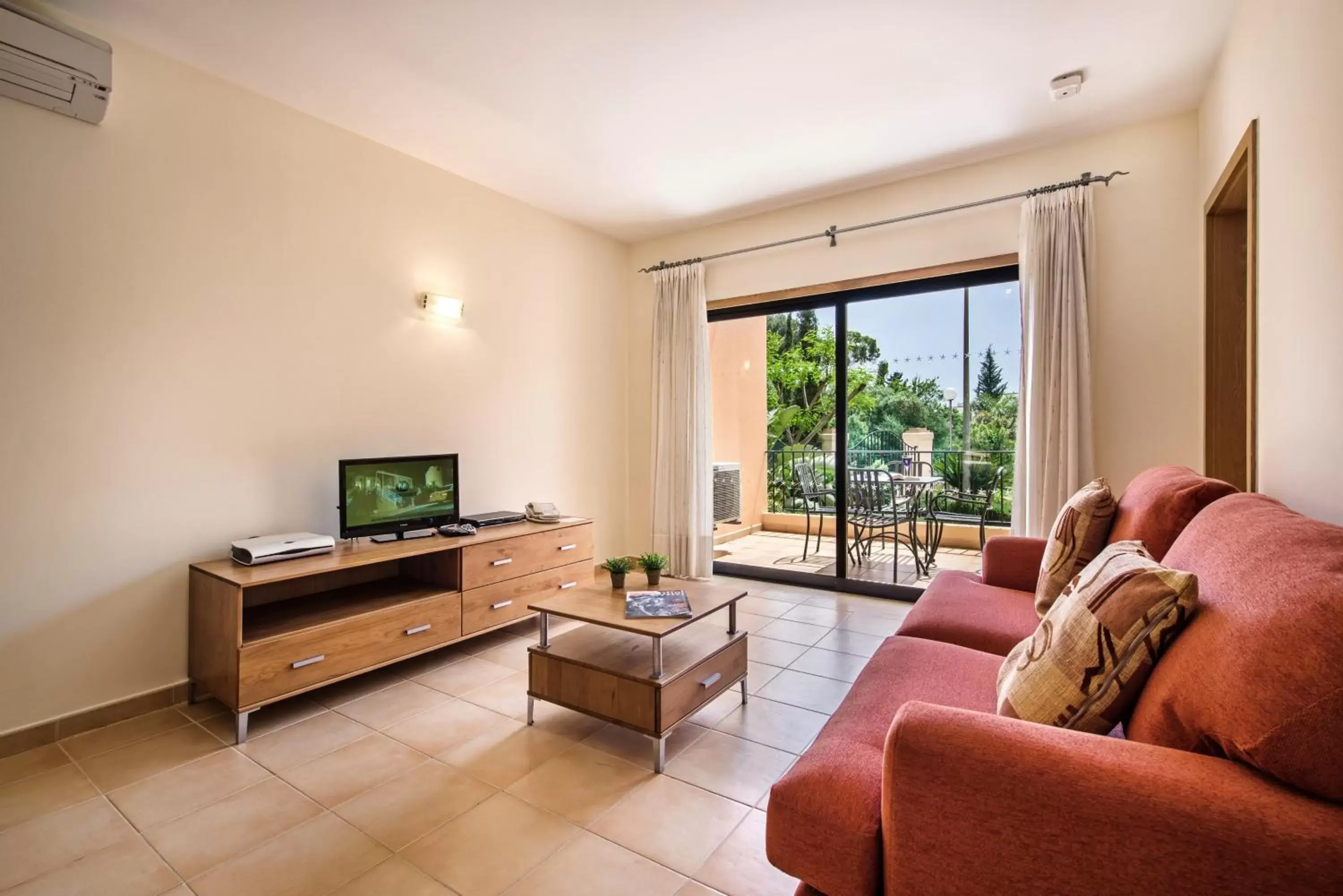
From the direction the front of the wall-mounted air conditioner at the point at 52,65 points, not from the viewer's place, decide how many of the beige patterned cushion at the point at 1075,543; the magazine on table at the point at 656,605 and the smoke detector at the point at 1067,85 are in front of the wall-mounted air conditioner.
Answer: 3

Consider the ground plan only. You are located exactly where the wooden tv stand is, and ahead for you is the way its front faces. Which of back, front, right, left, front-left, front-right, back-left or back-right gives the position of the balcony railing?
front-left

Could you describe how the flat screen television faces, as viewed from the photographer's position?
facing the viewer and to the right of the viewer

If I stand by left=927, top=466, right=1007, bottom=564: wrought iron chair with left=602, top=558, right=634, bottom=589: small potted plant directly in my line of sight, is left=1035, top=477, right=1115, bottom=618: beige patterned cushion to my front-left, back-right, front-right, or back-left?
front-left

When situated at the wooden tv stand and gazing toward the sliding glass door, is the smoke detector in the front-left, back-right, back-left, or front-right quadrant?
front-right

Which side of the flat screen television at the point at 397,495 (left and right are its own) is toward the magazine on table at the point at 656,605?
front

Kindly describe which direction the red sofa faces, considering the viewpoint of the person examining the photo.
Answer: facing to the left of the viewer

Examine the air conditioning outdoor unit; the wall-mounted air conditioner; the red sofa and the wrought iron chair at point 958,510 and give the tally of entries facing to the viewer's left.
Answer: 2

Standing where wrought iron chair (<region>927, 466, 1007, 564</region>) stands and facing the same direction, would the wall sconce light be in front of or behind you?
in front

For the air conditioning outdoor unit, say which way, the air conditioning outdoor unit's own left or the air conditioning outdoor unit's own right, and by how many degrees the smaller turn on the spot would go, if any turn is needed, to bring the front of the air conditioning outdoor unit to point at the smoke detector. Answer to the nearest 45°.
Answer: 0° — it already faces it

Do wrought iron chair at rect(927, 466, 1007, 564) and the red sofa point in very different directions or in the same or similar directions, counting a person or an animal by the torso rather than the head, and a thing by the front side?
same or similar directions

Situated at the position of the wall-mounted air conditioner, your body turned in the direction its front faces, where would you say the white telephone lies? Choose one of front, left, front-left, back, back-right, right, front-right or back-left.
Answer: front-left

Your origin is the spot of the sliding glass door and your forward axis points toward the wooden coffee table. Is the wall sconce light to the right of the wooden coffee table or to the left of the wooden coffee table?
right

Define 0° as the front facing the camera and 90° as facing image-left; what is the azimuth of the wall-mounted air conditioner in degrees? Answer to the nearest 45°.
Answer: approximately 315°

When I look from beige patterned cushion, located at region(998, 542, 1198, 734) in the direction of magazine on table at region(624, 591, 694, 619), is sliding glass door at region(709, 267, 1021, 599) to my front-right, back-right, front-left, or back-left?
front-right

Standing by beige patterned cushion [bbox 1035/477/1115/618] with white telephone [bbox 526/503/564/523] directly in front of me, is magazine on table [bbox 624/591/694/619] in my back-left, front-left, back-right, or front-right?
front-left

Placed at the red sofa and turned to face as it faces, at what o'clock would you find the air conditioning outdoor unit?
The air conditioning outdoor unit is roughly at 2 o'clock from the red sofa.

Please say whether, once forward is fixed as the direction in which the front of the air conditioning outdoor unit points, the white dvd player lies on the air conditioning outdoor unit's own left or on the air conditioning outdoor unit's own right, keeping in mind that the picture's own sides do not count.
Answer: on the air conditioning outdoor unit's own right
